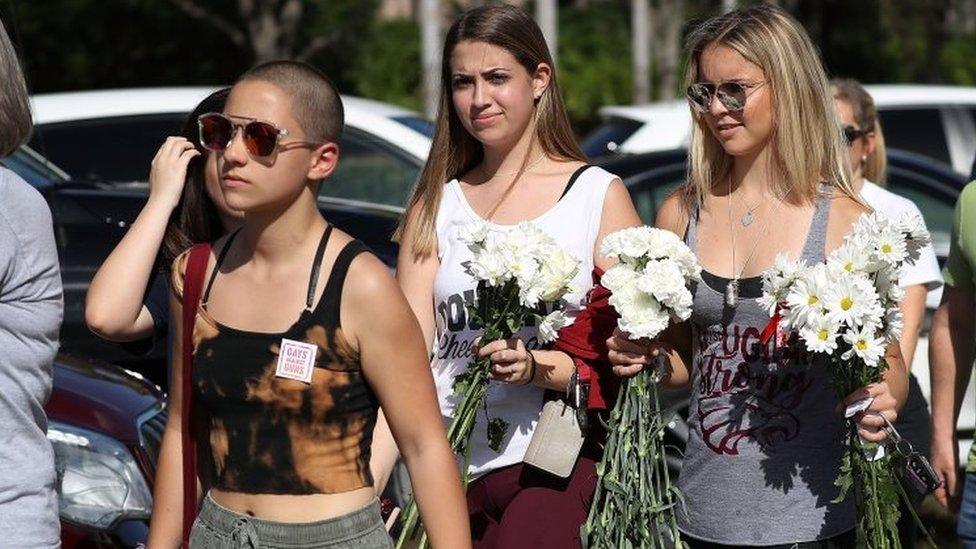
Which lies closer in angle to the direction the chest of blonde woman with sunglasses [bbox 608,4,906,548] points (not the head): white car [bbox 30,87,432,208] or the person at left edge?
the person at left edge

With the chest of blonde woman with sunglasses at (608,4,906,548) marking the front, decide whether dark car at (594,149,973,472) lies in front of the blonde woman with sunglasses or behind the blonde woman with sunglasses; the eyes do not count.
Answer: behind

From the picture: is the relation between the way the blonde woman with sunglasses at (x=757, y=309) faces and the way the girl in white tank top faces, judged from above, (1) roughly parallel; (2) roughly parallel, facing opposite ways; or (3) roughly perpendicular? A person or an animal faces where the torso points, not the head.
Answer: roughly parallel

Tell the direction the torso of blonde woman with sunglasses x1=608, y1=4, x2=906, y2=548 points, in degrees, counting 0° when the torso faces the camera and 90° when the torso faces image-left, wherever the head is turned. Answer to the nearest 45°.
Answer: approximately 45°

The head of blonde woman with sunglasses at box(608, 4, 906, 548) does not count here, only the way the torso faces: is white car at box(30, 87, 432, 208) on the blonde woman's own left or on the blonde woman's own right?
on the blonde woman's own right

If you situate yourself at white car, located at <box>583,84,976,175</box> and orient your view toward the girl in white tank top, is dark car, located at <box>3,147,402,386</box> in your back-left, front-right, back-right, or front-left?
front-right

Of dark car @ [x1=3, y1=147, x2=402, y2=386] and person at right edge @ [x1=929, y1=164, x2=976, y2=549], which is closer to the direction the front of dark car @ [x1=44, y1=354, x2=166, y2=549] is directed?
the person at right edge

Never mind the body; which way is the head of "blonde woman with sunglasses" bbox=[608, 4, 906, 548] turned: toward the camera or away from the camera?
toward the camera

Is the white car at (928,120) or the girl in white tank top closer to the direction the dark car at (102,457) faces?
the girl in white tank top
